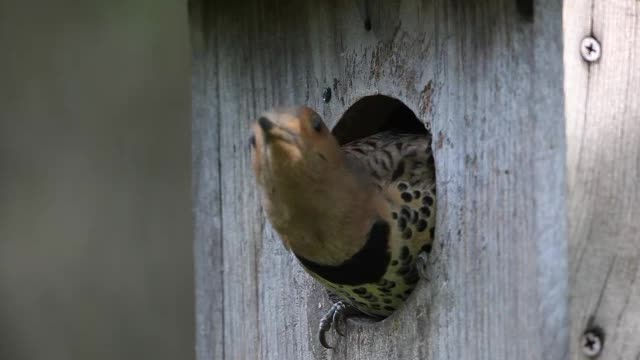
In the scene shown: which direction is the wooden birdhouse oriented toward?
toward the camera

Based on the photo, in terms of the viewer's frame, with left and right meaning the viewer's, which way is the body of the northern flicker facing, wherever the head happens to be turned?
facing the viewer and to the left of the viewer
